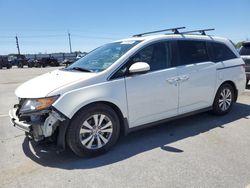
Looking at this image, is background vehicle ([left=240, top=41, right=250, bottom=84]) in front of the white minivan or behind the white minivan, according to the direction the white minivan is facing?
behind

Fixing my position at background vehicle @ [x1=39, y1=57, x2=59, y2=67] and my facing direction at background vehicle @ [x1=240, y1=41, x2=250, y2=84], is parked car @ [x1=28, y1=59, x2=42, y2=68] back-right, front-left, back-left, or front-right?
back-right

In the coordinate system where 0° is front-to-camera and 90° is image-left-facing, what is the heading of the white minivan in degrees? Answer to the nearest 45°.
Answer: approximately 45°

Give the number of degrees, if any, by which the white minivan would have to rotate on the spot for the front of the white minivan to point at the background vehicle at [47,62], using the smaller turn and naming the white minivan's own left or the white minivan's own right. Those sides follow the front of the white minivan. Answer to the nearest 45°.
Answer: approximately 135° to the white minivan's own right

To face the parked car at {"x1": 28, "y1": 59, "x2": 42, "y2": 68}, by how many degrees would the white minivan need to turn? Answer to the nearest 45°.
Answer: approximately 135° to its right
